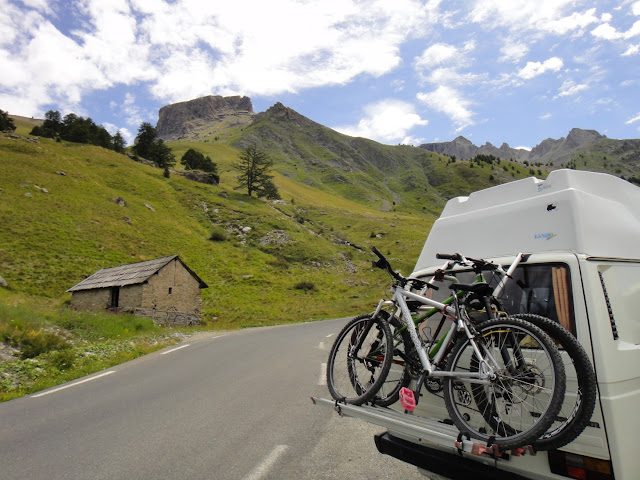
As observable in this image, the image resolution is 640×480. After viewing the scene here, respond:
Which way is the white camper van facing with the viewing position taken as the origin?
facing away from the viewer and to the right of the viewer

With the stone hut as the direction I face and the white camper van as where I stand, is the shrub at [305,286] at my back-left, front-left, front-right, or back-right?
front-right

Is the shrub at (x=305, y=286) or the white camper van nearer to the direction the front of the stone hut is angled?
the white camper van

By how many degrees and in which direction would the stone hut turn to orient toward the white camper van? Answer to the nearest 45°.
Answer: approximately 45° to its left

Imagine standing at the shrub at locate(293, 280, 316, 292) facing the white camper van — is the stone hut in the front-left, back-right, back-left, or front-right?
front-right

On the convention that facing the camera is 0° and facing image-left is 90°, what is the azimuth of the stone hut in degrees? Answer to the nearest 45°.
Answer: approximately 45°

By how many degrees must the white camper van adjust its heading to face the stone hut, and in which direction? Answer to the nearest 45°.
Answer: approximately 90° to its left

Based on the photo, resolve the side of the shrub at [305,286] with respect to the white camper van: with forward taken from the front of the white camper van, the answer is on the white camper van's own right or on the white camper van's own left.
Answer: on the white camper van's own left

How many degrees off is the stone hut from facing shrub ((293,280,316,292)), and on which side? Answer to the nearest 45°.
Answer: approximately 180°
